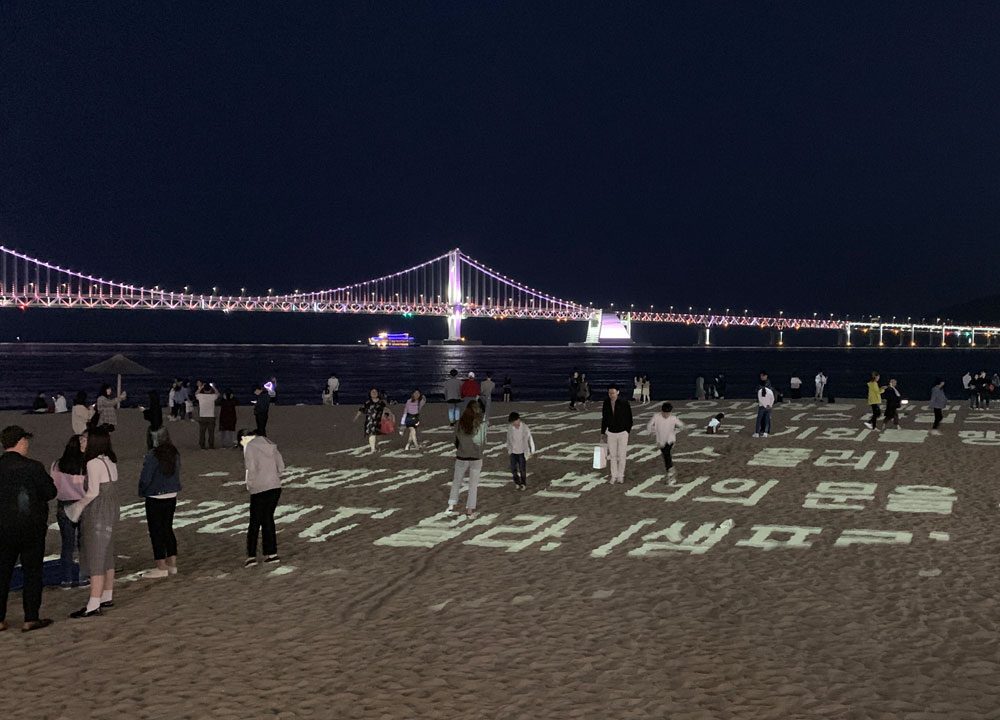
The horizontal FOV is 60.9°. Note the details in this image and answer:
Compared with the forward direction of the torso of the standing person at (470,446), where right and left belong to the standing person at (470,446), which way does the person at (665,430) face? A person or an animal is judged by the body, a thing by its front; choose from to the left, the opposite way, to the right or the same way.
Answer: the opposite way

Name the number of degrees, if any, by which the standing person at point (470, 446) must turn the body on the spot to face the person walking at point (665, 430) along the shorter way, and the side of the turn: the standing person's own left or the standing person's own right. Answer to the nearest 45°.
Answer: approximately 45° to the standing person's own right

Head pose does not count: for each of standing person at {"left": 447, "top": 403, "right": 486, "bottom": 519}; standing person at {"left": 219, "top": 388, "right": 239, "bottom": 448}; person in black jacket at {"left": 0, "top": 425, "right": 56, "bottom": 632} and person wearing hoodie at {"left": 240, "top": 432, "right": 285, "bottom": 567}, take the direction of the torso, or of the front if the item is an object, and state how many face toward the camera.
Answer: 0

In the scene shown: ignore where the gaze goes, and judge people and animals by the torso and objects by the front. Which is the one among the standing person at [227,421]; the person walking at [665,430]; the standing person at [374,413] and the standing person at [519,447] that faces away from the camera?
the standing person at [227,421]

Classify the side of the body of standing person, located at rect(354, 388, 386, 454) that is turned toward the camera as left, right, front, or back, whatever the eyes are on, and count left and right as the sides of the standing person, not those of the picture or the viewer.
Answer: front

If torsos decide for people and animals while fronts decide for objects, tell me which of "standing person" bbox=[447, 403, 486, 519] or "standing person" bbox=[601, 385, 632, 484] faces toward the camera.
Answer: "standing person" bbox=[601, 385, 632, 484]

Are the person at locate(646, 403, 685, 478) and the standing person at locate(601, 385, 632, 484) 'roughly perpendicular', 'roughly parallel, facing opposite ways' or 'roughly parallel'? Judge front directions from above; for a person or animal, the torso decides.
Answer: roughly parallel

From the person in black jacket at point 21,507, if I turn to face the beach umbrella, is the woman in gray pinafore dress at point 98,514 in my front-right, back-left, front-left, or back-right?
front-right

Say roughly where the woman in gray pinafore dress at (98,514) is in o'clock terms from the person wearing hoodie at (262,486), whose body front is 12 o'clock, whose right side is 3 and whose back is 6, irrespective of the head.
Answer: The woman in gray pinafore dress is roughly at 9 o'clock from the person wearing hoodie.

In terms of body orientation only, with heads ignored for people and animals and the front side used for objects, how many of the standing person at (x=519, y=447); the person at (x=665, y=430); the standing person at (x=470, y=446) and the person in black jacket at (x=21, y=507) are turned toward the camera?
2

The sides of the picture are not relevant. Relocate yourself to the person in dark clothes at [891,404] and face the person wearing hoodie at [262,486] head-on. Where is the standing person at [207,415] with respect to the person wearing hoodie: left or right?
right

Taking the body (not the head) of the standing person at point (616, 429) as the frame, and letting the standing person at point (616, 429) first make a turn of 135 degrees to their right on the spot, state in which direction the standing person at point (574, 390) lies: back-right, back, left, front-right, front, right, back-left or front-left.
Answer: front-right

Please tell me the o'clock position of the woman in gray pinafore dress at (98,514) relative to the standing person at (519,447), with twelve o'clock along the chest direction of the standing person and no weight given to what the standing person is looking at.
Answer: The woman in gray pinafore dress is roughly at 1 o'clock from the standing person.

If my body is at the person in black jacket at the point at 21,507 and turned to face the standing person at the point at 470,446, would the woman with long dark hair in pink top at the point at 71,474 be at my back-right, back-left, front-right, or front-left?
front-left

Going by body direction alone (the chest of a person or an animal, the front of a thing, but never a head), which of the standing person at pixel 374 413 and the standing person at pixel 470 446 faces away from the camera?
the standing person at pixel 470 446

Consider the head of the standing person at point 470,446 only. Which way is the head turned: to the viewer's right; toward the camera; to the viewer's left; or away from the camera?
away from the camera

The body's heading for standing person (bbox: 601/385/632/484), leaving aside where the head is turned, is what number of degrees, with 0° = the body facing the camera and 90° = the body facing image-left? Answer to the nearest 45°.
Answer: approximately 0°
